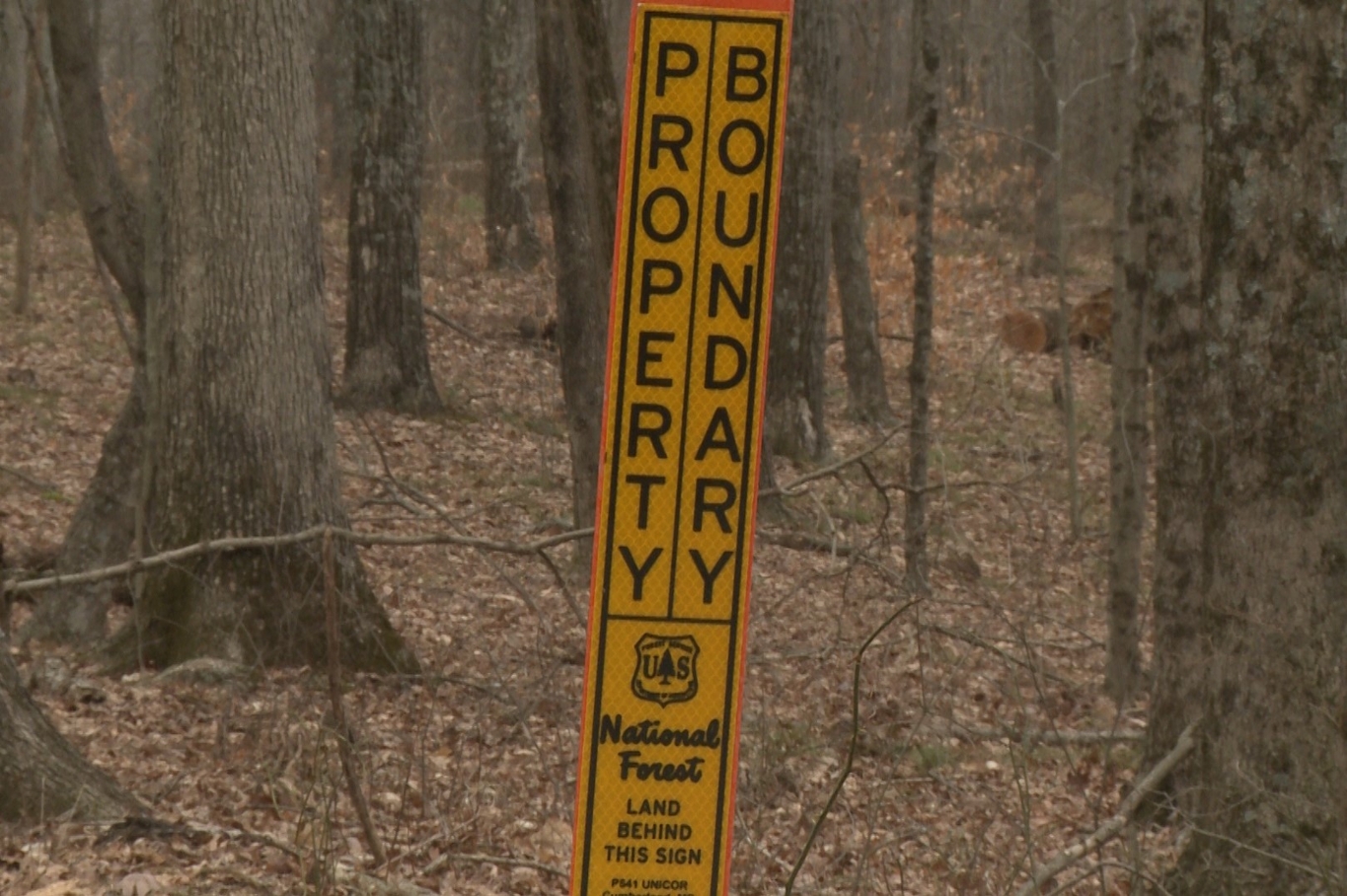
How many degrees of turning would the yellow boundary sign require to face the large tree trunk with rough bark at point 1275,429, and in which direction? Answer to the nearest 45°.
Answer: approximately 135° to its left

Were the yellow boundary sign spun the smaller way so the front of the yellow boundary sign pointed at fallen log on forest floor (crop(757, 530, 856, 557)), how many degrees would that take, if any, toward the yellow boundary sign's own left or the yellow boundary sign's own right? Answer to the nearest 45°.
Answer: approximately 180°

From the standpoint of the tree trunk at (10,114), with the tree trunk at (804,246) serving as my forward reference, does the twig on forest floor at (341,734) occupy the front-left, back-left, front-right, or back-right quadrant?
front-right

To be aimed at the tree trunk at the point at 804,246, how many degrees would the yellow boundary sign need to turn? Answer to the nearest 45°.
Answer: approximately 180°

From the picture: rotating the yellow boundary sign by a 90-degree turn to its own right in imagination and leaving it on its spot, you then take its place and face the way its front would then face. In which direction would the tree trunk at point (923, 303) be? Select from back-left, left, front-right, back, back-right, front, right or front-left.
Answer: right

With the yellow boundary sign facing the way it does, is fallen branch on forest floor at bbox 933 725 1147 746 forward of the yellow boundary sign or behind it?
behind

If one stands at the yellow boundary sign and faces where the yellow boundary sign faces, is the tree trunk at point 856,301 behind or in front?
behind

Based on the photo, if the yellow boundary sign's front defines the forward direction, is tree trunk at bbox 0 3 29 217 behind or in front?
behind

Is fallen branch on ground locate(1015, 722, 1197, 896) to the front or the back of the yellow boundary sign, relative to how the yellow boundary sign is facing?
to the back

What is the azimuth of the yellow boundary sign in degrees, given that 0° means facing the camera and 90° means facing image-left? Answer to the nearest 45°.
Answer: approximately 0°

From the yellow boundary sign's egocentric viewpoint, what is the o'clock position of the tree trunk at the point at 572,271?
The tree trunk is roughly at 6 o'clock from the yellow boundary sign.

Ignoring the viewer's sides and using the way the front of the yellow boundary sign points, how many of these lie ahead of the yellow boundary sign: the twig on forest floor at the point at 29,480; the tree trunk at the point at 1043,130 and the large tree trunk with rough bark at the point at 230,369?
0
